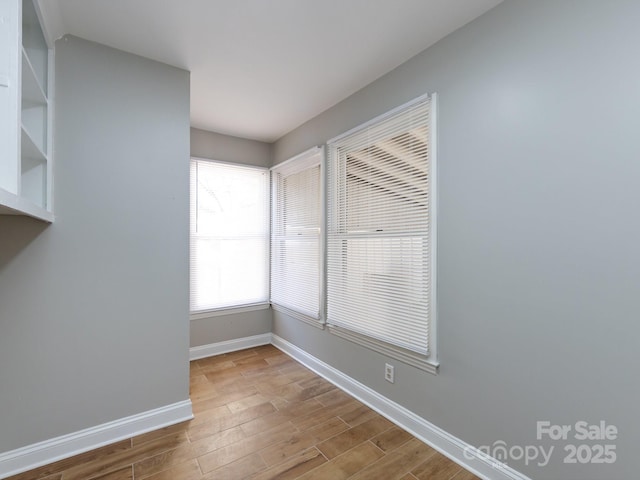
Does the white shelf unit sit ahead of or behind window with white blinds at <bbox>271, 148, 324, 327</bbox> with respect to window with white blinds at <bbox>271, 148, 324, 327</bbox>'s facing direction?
ahead

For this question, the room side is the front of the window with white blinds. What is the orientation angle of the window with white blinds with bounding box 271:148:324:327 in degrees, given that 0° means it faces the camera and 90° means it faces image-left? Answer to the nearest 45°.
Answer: approximately 45°

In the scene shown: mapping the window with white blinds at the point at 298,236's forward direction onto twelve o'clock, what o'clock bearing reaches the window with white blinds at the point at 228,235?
the window with white blinds at the point at 228,235 is roughly at 2 o'clock from the window with white blinds at the point at 298,236.

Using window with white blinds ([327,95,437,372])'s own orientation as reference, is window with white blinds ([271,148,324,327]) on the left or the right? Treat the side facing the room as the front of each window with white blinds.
on its right

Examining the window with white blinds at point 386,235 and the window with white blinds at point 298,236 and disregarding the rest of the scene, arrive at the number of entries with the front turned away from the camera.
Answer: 0

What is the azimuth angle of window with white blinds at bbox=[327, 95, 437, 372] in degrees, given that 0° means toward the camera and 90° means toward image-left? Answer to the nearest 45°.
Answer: approximately 45°

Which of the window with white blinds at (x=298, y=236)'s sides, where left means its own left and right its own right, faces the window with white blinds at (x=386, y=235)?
left

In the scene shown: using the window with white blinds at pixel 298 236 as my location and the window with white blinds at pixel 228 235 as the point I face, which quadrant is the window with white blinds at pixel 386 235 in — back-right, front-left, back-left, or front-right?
back-left

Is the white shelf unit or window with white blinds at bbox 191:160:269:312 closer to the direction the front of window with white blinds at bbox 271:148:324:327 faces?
the white shelf unit

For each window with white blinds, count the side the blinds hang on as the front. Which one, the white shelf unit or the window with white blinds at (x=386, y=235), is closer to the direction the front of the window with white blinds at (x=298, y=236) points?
the white shelf unit
